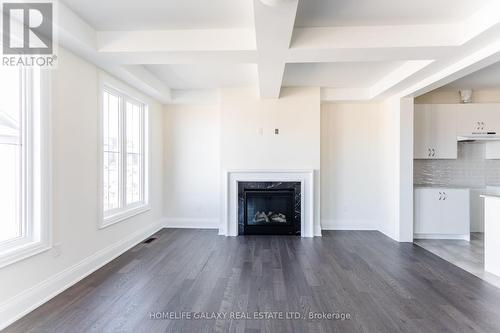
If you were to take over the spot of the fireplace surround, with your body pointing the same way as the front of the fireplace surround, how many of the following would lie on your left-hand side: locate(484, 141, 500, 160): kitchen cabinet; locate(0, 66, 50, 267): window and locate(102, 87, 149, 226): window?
1

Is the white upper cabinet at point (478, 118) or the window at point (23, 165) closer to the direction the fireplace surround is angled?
the window

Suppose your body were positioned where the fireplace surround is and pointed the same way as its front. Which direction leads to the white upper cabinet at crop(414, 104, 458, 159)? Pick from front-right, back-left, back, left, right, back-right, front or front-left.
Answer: left

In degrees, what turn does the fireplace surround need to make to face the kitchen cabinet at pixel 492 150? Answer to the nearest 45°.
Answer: approximately 90° to its left

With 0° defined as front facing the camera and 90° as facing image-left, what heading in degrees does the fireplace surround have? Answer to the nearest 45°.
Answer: approximately 0°

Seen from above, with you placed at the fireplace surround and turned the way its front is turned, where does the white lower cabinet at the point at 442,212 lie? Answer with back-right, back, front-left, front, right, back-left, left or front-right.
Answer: left

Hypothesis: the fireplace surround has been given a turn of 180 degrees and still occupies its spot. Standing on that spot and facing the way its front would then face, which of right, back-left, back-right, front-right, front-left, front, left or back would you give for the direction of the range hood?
right

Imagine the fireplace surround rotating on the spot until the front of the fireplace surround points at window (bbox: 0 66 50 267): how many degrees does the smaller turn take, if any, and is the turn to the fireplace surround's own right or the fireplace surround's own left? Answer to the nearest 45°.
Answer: approximately 45° to the fireplace surround's own right

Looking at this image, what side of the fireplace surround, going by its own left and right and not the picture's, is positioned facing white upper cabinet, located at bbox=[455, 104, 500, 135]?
left

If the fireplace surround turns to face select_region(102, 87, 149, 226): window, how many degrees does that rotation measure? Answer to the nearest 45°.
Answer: approximately 45° to its right
